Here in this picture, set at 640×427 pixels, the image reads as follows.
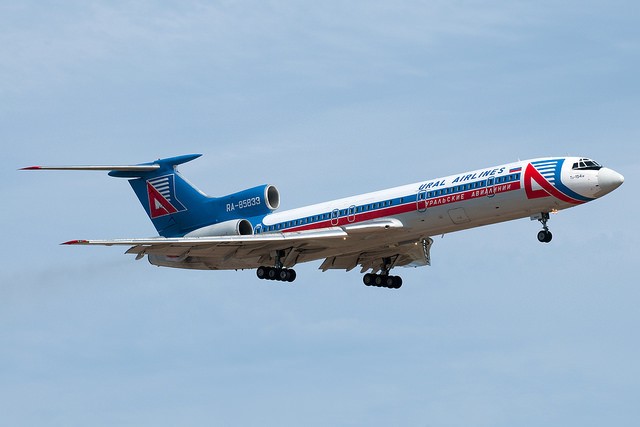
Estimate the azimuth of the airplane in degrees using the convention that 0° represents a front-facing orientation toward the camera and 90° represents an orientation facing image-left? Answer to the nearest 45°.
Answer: approximately 315°
